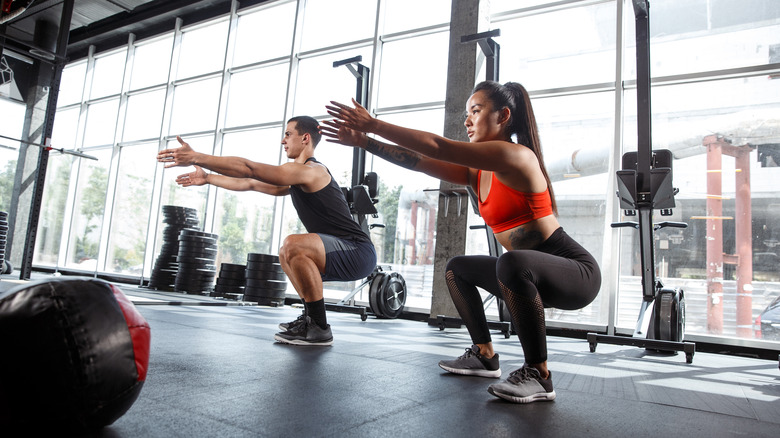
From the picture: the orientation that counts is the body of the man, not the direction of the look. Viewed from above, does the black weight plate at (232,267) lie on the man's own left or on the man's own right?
on the man's own right

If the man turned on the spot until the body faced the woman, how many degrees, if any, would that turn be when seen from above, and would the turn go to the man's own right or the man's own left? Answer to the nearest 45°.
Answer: approximately 135° to the man's own left

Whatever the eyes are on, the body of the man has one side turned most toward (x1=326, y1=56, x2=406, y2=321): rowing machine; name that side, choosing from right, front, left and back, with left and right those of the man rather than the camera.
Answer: right

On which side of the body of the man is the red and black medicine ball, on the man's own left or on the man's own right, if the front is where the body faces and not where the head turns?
on the man's own left

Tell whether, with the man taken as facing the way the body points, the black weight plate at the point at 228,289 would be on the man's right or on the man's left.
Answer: on the man's right

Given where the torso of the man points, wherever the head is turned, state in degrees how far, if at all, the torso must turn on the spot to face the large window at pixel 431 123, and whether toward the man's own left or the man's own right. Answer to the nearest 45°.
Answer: approximately 135° to the man's own right

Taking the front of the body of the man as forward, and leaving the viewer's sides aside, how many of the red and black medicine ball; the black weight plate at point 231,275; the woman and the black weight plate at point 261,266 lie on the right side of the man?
2

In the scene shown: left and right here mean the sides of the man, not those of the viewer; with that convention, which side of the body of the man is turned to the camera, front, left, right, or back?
left

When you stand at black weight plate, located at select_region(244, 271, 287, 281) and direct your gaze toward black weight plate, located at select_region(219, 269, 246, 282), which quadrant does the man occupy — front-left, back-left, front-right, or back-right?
back-left

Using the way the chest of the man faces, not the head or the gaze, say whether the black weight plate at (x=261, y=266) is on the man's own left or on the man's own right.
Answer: on the man's own right

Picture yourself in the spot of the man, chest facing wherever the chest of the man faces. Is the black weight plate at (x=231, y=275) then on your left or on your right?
on your right

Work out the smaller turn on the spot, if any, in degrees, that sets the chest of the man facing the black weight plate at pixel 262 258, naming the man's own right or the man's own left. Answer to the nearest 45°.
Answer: approximately 90° to the man's own right

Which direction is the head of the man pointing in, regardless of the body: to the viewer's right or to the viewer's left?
to the viewer's left
